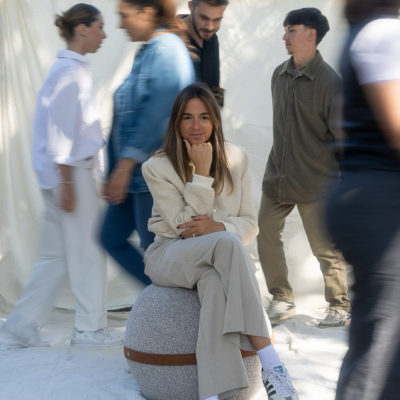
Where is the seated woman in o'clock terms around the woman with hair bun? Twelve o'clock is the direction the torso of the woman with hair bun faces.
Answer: The seated woman is roughly at 2 o'clock from the woman with hair bun.

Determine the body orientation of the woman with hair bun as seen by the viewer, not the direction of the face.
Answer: to the viewer's right

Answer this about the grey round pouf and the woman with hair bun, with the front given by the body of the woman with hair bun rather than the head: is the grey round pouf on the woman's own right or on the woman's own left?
on the woman's own right

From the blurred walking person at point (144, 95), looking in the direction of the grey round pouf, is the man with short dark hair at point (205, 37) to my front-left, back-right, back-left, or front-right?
back-left
